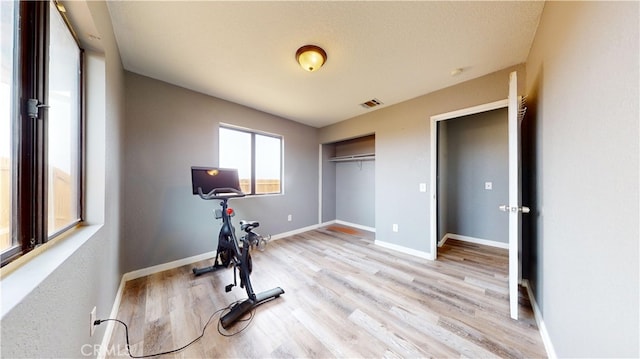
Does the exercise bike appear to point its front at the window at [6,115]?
no

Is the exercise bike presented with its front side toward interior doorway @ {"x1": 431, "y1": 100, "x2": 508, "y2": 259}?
no

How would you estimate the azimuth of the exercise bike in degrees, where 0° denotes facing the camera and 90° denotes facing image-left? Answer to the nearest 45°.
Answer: approximately 135°

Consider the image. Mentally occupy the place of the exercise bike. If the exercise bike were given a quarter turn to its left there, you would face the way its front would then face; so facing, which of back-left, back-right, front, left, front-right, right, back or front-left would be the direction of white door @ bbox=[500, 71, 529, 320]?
left

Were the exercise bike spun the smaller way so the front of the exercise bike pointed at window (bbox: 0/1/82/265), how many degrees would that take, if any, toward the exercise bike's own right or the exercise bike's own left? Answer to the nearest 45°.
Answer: approximately 90° to the exercise bike's own left
